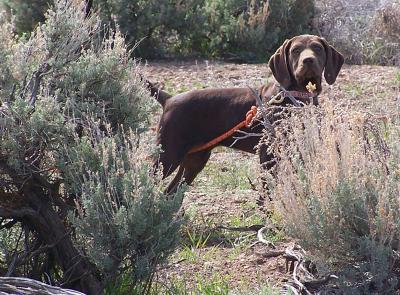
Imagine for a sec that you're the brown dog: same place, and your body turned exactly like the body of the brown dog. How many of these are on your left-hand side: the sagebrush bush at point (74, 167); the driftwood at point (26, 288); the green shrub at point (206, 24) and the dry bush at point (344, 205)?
1

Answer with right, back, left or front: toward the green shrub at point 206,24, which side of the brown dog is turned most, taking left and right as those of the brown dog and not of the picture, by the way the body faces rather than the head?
left

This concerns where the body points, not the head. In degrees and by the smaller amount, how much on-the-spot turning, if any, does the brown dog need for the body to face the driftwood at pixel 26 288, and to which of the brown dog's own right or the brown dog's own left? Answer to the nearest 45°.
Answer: approximately 90° to the brown dog's own right

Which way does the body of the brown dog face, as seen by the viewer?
to the viewer's right

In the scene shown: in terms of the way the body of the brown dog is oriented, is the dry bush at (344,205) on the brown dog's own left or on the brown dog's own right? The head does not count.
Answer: on the brown dog's own right
